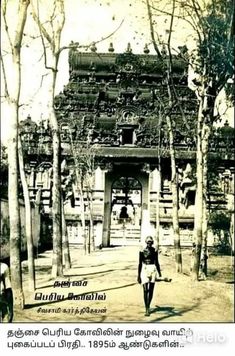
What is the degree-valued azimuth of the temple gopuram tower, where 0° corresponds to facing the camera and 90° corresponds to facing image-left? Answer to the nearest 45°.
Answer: approximately 0°

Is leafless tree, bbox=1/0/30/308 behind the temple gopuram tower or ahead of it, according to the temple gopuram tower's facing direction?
ahead
